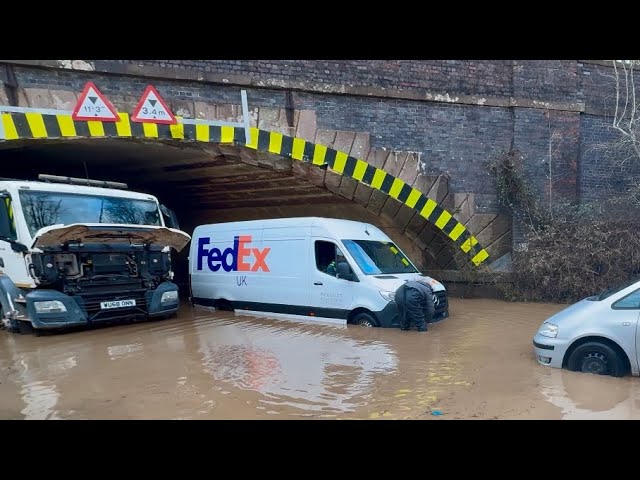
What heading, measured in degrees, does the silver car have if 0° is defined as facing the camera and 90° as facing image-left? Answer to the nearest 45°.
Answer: approximately 90°

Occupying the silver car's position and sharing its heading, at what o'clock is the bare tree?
The bare tree is roughly at 3 o'clock from the silver car.

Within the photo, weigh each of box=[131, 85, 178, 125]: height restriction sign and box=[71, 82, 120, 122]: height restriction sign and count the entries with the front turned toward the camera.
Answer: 2

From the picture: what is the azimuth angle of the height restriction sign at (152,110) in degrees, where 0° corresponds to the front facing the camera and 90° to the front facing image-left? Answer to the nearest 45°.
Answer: approximately 0°

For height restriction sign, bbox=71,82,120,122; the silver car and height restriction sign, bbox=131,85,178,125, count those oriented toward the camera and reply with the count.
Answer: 2

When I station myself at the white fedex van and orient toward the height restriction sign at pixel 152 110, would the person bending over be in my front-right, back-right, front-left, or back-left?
back-left

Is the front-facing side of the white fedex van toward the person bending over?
yes

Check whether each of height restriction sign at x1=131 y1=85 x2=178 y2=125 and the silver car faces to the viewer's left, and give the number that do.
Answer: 1

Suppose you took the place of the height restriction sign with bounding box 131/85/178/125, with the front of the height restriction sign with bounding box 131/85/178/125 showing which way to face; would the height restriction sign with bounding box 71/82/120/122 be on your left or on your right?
on your right

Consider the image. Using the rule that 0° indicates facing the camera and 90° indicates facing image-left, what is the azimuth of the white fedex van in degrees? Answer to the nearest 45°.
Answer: approximately 315°
